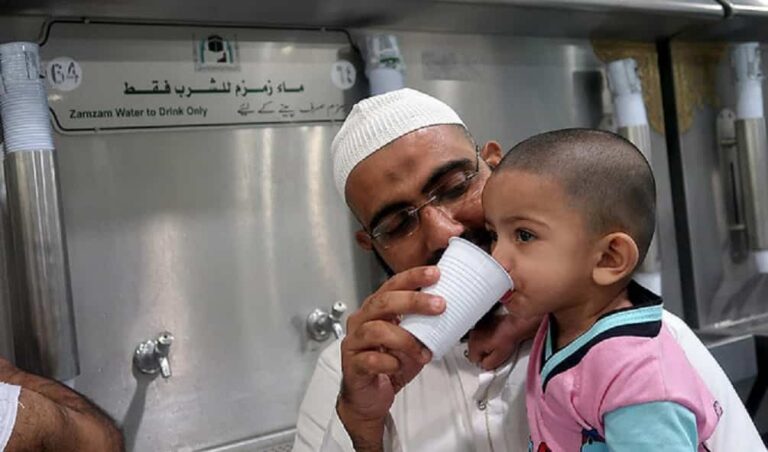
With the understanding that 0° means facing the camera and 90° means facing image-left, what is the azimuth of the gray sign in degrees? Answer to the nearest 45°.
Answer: approximately 0°

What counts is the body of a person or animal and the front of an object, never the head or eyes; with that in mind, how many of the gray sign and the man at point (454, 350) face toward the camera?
2

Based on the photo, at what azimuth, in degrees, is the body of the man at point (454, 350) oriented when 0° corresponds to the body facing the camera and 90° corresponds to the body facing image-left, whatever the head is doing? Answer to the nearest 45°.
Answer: approximately 0°
